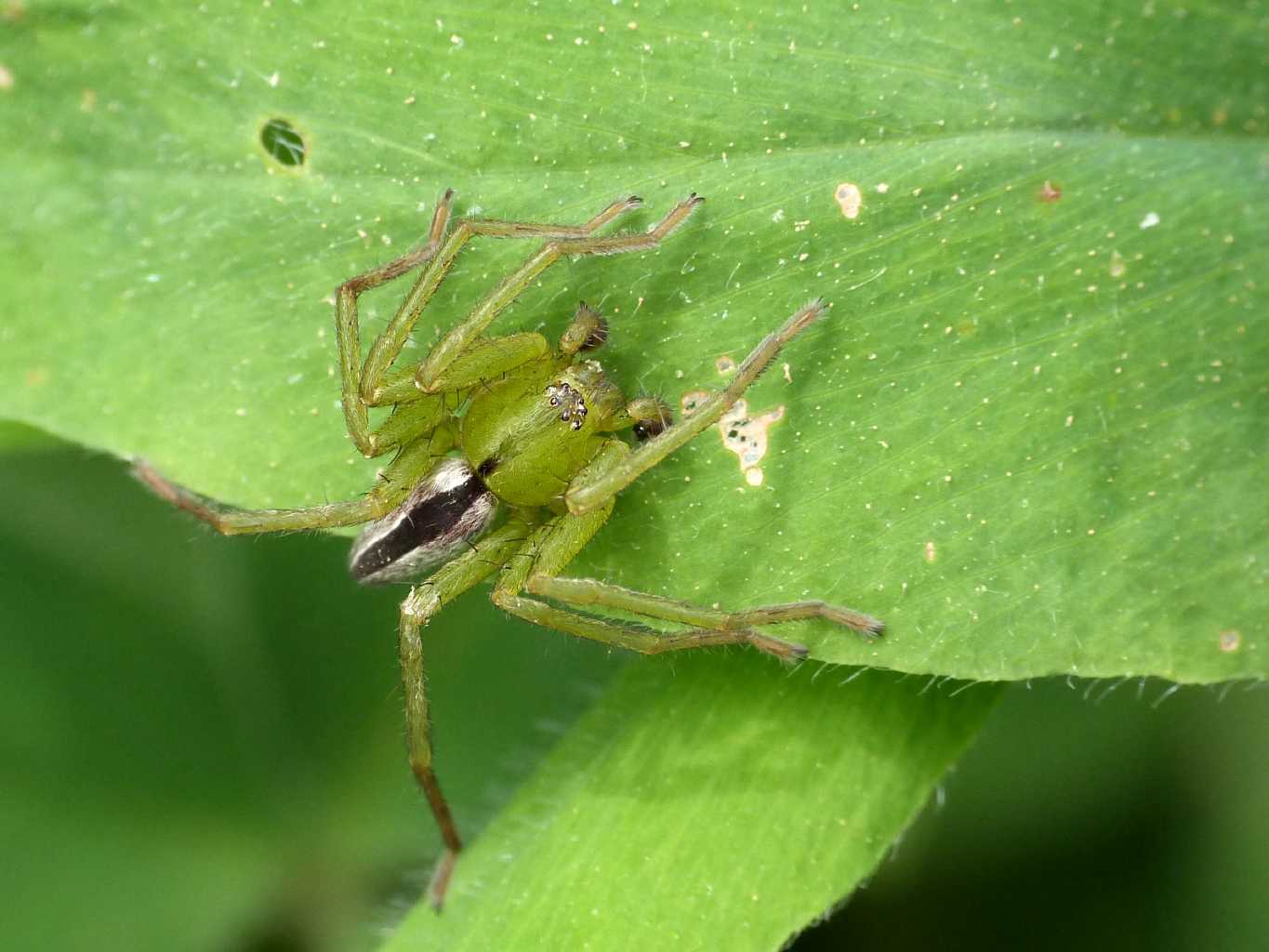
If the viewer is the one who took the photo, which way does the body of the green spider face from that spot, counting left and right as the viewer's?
facing away from the viewer and to the right of the viewer

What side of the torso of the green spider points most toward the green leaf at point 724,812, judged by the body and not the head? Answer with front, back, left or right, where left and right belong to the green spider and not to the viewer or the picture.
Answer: right
